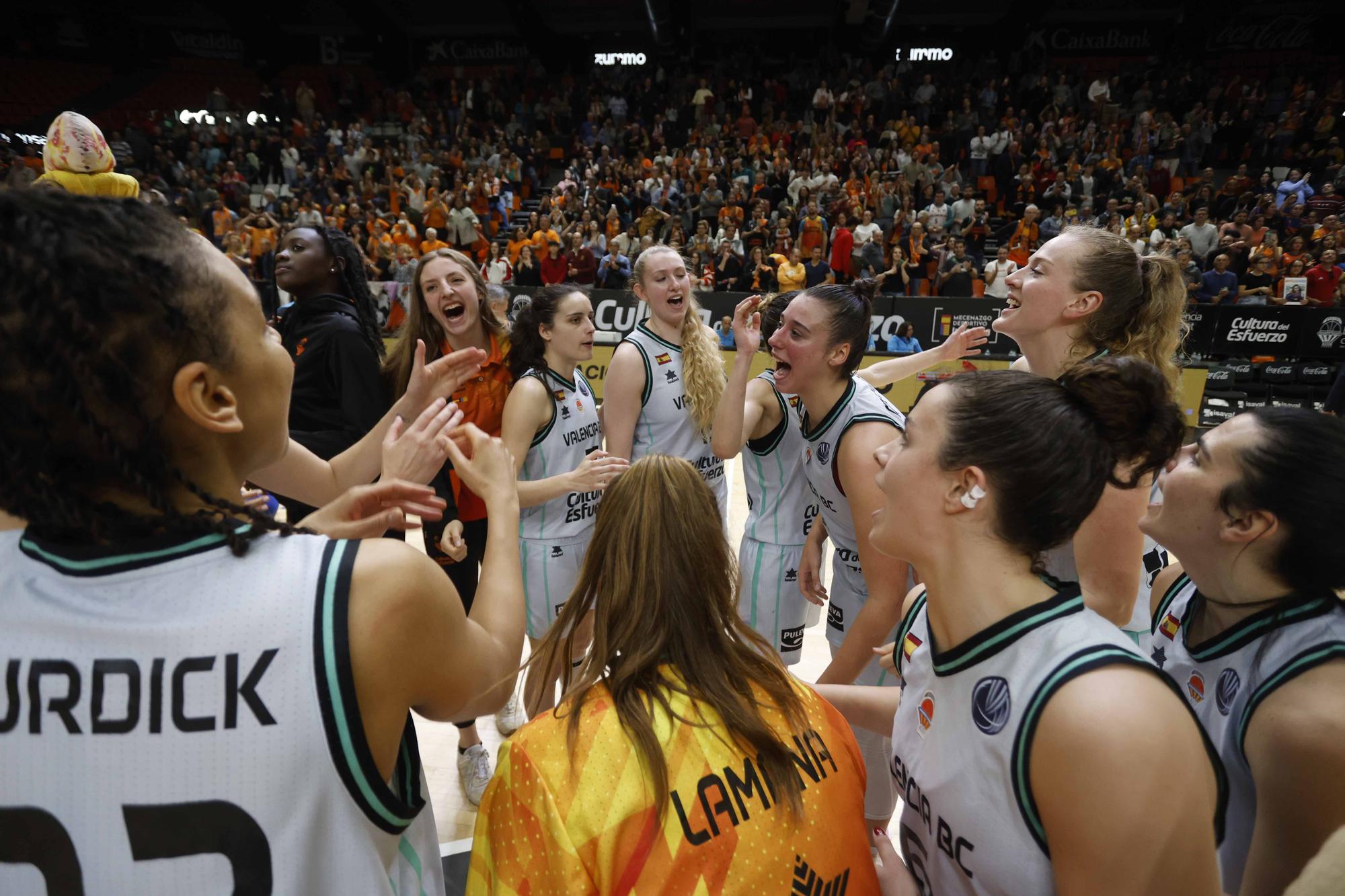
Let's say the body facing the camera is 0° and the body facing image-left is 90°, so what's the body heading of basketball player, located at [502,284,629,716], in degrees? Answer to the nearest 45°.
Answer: approximately 315°

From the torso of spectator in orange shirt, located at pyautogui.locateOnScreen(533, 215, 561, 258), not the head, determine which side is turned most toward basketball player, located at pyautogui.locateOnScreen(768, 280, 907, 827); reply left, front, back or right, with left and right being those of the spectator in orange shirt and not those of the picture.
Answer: front

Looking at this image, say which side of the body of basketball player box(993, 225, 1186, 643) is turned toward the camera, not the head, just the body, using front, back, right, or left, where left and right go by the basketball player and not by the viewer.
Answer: left

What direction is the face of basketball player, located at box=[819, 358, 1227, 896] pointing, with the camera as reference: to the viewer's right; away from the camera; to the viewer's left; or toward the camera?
to the viewer's left

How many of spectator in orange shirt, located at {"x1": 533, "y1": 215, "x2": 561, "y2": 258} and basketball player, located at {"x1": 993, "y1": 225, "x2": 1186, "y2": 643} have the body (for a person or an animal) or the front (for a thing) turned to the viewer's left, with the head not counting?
1

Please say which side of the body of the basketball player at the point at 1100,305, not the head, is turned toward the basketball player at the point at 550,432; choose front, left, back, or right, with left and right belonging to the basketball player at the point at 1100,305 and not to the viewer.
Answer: front

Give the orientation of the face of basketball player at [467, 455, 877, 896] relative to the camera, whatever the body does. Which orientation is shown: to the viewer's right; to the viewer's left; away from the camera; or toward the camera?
away from the camera
